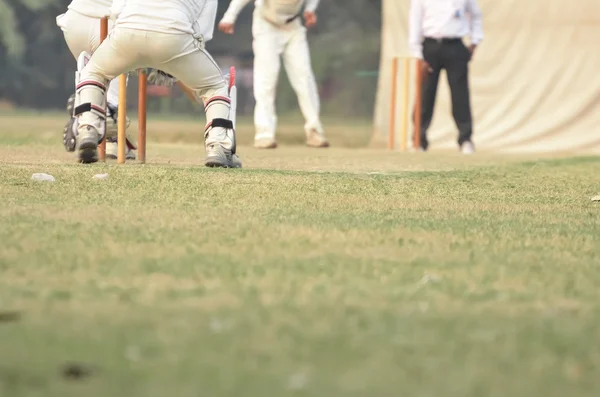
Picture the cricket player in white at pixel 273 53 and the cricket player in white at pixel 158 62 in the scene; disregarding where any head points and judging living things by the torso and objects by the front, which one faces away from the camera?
the cricket player in white at pixel 158 62

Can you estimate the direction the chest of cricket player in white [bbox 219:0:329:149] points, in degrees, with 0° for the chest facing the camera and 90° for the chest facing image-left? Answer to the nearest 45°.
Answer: approximately 0°

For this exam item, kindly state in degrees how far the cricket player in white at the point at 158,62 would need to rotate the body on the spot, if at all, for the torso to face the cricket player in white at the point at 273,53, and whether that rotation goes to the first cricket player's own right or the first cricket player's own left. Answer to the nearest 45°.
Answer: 0° — they already face them

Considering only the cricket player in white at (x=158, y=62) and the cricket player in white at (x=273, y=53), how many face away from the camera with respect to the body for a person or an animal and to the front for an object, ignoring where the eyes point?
1

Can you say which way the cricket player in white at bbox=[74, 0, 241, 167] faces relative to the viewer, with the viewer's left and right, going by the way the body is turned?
facing away from the viewer

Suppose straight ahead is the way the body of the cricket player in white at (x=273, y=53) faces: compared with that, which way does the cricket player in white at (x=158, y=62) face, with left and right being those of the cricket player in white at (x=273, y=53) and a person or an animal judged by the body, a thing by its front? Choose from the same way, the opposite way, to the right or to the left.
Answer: the opposite way

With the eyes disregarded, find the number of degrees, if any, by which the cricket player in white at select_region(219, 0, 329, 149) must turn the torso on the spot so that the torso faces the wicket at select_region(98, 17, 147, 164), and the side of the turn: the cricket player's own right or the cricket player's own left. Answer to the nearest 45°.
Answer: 0° — they already face it
